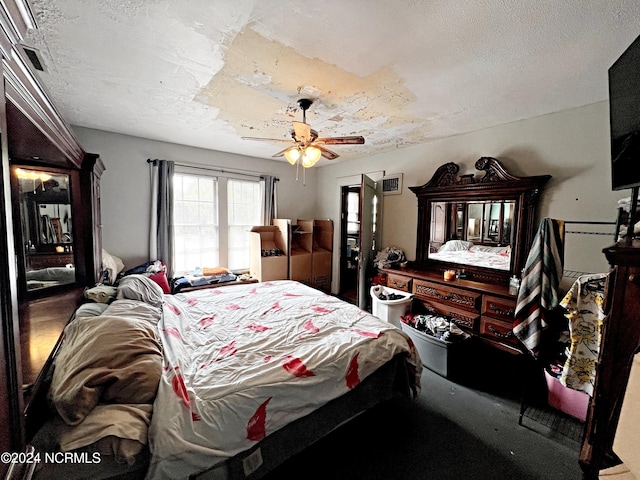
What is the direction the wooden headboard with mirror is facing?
to the viewer's right

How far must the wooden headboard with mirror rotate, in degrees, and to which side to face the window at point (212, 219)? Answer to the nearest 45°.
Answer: approximately 45° to its left

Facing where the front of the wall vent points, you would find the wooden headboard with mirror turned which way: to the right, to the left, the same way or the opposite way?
the opposite way

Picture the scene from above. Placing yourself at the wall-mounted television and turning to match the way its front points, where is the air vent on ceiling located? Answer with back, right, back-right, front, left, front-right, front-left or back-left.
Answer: front

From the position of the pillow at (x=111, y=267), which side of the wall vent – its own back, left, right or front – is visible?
front

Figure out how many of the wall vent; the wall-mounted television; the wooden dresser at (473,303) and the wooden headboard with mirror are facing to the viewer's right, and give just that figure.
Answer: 1

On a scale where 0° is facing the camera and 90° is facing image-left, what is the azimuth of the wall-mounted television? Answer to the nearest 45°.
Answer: approximately 45°

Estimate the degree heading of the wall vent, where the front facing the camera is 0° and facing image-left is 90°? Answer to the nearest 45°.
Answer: approximately 45°

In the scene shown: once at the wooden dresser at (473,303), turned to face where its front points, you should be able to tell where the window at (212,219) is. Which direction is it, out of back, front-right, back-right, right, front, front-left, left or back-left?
front-right

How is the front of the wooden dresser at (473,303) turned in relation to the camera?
facing the viewer and to the left of the viewer

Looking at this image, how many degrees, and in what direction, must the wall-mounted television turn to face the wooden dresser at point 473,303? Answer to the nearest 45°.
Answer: approximately 90° to its right

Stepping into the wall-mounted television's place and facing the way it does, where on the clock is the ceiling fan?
The ceiling fan is roughly at 1 o'clock from the wall-mounted television.

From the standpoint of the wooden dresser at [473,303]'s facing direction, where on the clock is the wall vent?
The wall vent is roughly at 3 o'clock from the wooden dresser.

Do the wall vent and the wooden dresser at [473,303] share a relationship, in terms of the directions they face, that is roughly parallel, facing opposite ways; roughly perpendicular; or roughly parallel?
roughly parallel

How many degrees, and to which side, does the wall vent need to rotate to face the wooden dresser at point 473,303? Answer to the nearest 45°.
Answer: approximately 90° to its left
